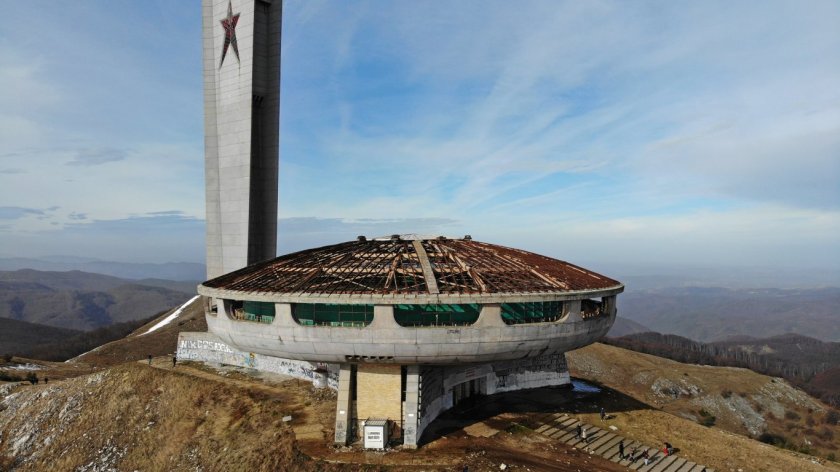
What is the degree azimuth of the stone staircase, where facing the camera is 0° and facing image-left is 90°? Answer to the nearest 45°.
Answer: approximately 315°
